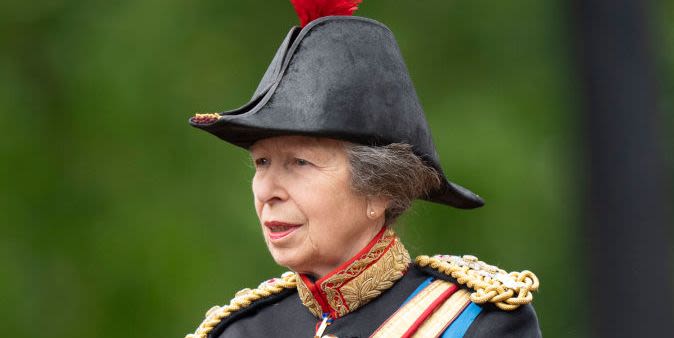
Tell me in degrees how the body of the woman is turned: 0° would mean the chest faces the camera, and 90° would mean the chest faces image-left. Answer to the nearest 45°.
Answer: approximately 45°

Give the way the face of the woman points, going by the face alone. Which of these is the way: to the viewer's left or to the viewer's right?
to the viewer's left
